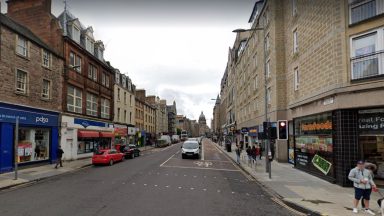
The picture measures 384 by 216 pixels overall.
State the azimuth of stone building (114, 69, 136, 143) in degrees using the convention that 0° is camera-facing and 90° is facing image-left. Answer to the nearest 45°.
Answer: approximately 315°

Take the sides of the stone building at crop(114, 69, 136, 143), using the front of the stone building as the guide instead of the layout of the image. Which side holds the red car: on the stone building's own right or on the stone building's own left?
on the stone building's own right

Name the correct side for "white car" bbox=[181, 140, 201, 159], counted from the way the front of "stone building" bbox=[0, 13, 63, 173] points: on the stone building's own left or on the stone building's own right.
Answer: on the stone building's own left

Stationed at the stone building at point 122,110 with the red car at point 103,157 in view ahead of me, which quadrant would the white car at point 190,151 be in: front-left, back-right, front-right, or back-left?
front-left

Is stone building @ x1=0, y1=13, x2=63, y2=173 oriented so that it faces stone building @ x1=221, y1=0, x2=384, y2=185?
yes

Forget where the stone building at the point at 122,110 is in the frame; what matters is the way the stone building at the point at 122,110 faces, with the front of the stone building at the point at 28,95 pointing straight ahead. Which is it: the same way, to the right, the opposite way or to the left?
the same way

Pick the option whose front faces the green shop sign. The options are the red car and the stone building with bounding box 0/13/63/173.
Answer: the stone building

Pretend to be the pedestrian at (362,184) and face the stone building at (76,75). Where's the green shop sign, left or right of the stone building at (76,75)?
right

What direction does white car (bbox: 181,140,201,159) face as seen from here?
toward the camera

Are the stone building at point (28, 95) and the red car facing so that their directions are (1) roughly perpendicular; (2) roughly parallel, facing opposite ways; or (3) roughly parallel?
roughly perpendicular

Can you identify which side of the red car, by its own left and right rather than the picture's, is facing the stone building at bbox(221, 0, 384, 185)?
right

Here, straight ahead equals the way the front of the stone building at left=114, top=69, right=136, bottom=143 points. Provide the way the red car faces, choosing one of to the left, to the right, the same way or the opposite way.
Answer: to the left

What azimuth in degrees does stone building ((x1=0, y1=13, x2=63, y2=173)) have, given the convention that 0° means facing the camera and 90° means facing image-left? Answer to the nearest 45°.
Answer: approximately 315°

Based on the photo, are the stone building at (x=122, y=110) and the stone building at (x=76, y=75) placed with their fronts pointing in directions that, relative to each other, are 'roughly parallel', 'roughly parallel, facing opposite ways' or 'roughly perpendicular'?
roughly parallel

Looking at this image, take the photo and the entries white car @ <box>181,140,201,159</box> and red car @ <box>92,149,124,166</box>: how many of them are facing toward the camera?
1
